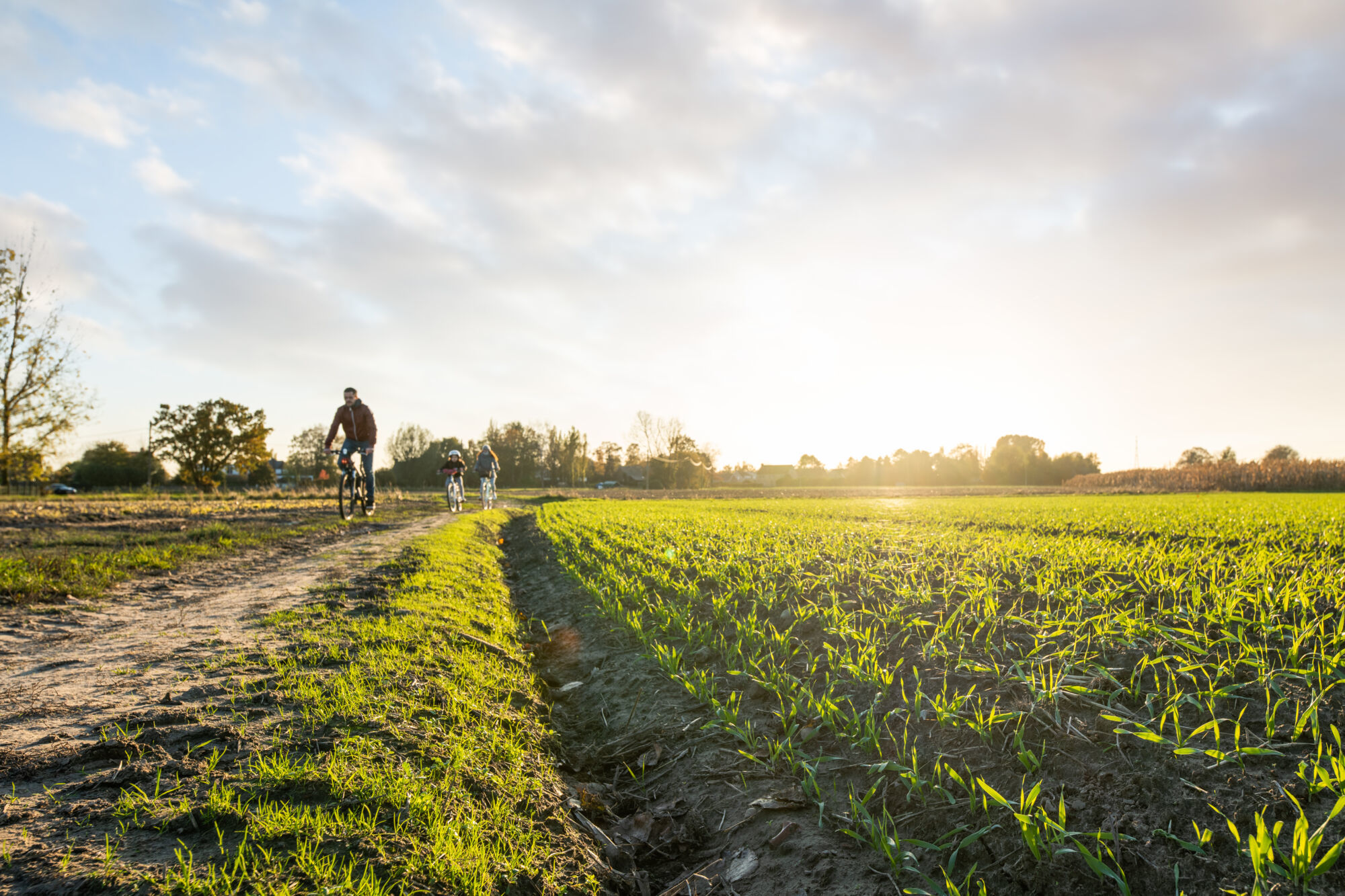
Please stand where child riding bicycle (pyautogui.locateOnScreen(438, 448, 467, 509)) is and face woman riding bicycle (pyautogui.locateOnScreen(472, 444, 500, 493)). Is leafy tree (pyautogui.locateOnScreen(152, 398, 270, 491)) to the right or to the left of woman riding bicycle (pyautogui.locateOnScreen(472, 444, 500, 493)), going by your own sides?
left

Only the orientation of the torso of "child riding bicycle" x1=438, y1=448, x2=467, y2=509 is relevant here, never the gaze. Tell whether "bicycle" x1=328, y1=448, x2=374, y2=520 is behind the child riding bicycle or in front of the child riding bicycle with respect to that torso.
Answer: in front

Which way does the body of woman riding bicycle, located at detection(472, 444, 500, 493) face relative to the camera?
toward the camera

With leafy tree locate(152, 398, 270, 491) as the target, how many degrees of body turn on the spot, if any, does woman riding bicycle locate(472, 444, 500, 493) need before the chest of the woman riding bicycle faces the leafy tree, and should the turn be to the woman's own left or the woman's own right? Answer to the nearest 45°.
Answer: approximately 135° to the woman's own right

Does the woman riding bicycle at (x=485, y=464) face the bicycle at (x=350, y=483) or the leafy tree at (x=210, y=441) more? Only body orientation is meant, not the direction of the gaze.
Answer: the bicycle

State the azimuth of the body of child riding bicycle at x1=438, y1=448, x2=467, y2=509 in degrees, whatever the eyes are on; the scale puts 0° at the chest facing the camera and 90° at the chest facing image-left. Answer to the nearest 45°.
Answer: approximately 0°

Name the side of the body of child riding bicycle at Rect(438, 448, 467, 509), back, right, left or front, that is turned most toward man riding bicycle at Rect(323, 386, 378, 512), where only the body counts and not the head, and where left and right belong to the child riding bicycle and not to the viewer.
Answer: front

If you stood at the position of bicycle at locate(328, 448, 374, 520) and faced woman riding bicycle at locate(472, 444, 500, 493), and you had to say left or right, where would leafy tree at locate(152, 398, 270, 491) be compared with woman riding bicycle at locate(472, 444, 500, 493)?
left

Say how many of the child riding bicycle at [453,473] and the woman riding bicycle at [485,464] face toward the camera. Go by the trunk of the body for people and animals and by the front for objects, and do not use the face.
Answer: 2

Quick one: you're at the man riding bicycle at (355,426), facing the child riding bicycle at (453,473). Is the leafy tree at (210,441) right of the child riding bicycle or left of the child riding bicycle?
left

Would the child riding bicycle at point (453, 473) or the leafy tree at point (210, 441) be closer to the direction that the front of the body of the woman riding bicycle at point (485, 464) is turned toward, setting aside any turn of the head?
the child riding bicycle

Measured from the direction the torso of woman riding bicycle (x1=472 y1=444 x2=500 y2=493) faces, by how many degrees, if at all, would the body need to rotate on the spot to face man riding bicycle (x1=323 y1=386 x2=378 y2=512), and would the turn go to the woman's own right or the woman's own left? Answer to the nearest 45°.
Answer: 0° — they already face them

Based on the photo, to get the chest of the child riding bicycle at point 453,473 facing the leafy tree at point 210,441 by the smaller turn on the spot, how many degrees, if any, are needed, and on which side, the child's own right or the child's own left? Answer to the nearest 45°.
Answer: approximately 135° to the child's own right
